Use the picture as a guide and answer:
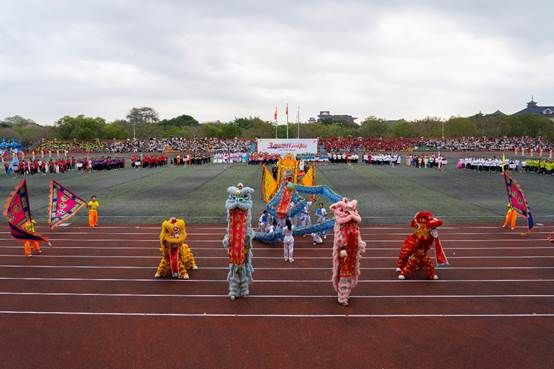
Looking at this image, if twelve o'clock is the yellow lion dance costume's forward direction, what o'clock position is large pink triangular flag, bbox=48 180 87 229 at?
The large pink triangular flag is roughly at 5 o'clock from the yellow lion dance costume.

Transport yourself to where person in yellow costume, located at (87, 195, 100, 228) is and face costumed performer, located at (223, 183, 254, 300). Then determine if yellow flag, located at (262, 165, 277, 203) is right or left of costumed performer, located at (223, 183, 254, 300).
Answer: left

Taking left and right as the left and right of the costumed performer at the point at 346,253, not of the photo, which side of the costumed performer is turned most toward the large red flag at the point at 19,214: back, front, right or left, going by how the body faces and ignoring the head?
right

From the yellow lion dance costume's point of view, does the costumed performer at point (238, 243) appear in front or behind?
in front

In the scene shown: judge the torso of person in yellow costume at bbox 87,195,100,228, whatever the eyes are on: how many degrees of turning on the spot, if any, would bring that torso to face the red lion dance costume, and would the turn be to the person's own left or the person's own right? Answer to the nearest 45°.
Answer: approximately 45° to the person's own left

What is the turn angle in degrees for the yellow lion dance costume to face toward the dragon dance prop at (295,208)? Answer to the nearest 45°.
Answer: approximately 135° to its left

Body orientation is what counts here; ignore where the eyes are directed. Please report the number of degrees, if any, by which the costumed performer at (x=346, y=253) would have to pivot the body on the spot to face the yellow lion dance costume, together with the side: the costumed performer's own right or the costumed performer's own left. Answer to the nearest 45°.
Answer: approximately 90° to the costumed performer's own right

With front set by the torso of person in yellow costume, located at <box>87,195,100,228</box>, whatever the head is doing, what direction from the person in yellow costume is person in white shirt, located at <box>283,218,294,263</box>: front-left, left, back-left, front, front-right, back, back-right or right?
front-left

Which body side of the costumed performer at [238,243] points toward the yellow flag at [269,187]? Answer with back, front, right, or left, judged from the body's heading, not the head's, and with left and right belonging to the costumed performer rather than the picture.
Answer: back

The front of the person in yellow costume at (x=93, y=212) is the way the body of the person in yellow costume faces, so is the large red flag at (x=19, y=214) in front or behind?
in front
